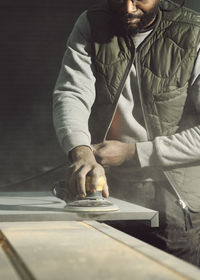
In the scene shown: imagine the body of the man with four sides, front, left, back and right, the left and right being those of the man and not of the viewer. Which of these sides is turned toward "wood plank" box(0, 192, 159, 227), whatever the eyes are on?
front

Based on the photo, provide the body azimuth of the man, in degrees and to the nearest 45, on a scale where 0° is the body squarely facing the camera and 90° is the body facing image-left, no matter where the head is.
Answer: approximately 45°

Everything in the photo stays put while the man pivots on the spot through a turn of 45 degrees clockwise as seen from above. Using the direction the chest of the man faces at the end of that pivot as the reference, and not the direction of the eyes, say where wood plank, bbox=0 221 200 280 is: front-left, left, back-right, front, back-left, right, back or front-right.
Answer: left

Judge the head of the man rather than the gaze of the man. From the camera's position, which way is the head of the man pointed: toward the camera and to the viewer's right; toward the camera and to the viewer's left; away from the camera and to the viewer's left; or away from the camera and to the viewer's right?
toward the camera and to the viewer's left
